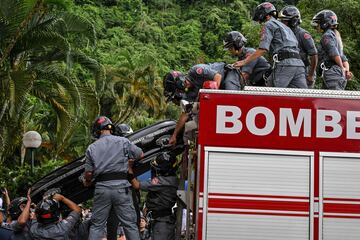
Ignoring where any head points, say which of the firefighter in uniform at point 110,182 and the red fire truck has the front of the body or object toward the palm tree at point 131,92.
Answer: the firefighter in uniform

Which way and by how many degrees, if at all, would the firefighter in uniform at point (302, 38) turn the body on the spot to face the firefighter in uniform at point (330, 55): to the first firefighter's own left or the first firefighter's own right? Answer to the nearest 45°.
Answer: approximately 135° to the first firefighter's own right

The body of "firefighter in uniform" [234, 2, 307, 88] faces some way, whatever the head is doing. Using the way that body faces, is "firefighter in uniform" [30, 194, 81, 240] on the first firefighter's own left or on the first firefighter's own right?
on the first firefighter's own left

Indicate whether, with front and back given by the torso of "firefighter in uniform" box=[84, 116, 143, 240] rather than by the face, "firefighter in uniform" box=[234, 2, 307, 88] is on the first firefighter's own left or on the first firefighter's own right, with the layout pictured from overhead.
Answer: on the first firefighter's own right

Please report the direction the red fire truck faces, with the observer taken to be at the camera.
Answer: facing to the right of the viewer

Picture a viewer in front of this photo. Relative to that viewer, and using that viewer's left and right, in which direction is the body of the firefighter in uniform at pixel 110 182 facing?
facing away from the viewer

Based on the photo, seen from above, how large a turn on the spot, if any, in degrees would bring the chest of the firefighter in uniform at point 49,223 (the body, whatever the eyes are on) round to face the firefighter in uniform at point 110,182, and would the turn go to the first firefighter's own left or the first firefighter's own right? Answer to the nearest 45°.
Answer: approximately 90° to the first firefighter's own right

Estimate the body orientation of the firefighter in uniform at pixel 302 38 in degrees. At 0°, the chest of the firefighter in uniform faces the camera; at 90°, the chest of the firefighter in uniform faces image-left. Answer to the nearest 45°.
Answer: approximately 90°

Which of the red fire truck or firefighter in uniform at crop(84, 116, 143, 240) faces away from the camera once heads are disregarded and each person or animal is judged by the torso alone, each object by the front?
the firefighter in uniform

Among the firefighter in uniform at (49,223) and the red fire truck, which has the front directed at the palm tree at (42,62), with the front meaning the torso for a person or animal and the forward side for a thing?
the firefighter in uniform

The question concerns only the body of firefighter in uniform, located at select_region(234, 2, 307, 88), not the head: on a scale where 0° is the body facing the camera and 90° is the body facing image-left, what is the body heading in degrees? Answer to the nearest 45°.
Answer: approximately 135°

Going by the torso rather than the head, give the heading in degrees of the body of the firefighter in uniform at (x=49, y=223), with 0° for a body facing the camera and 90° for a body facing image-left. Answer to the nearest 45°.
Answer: approximately 180°

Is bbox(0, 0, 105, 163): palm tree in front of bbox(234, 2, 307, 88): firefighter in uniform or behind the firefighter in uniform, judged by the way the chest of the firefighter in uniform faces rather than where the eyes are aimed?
in front
